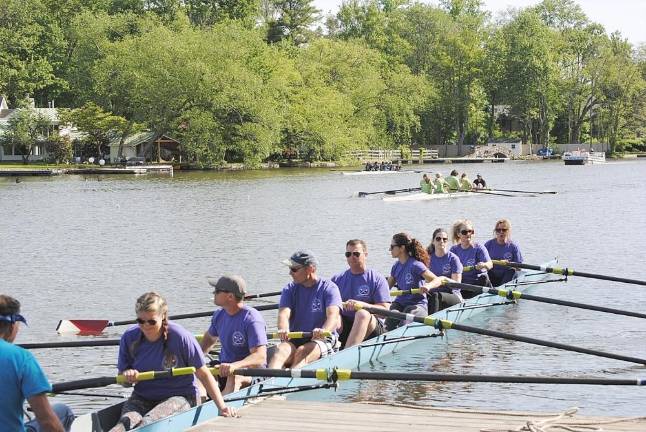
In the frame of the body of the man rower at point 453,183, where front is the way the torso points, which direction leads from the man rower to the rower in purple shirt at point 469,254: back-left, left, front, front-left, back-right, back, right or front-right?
back-right

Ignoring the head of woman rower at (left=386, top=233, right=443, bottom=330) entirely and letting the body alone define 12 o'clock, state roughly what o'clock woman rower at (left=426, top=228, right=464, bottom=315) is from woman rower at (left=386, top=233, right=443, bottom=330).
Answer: woman rower at (left=426, top=228, right=464, bottom=315) is roughly at 5 o'clock from woman rower at (left=386, top=233, right=443, bottom=330).

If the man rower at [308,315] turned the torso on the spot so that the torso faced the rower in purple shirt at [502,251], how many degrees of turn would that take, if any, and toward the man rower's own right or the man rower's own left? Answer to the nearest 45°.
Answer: approximately 180°

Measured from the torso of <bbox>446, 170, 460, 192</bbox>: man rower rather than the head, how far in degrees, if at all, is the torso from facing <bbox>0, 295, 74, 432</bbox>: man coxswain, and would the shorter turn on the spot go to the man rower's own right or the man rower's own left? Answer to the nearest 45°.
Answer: approximately 135° to the man rower's own right

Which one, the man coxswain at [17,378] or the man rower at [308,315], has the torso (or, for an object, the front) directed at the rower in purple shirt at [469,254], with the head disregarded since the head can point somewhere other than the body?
the man coxswain at [17,378]

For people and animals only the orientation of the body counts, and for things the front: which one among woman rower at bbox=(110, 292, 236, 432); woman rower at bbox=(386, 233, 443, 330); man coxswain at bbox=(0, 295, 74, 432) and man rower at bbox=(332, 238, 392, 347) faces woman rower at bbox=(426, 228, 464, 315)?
man coxswain at bbox=(0, 295, 74, 432)

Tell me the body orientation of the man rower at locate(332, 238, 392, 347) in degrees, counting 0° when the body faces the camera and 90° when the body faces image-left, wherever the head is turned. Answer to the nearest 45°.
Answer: approximately 45°

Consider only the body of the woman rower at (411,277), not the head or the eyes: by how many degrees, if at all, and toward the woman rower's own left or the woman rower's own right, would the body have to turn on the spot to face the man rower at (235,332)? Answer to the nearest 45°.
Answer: approximately 45° to the woman rower's own left

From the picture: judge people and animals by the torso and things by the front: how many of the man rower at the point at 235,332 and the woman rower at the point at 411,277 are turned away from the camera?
0

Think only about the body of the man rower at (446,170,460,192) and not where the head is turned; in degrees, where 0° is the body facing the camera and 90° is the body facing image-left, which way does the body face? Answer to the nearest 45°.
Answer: approximately 225°

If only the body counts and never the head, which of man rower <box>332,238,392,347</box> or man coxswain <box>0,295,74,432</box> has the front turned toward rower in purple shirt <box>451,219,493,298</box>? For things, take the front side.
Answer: man coxswain <box>0,295,74,432</box>

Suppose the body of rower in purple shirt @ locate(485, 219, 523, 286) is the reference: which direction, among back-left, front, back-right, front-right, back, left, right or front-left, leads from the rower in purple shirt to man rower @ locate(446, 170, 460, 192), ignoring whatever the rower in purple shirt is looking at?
back-right

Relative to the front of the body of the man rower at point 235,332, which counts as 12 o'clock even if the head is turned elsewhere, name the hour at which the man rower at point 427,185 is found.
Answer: the man rower at point 427,185 is roughly at 5 o'clock from the man rower at point 235,332.

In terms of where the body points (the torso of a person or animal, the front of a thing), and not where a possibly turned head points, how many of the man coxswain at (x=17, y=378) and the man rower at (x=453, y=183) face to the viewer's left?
0

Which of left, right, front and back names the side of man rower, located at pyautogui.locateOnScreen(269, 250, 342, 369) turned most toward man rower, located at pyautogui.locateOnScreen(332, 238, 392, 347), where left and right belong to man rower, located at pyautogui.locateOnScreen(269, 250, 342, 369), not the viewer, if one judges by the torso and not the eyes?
back

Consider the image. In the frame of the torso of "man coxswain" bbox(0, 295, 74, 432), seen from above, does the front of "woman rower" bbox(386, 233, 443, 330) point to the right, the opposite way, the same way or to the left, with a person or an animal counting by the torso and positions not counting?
the opposite way

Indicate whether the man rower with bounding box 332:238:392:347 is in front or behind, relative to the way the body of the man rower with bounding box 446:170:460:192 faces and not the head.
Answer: behind

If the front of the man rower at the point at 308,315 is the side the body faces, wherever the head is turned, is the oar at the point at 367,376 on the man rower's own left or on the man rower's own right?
on the man rower's own left

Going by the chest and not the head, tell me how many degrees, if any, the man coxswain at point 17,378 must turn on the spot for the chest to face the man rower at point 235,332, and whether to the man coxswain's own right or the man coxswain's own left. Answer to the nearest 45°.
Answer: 0° — they already face them
